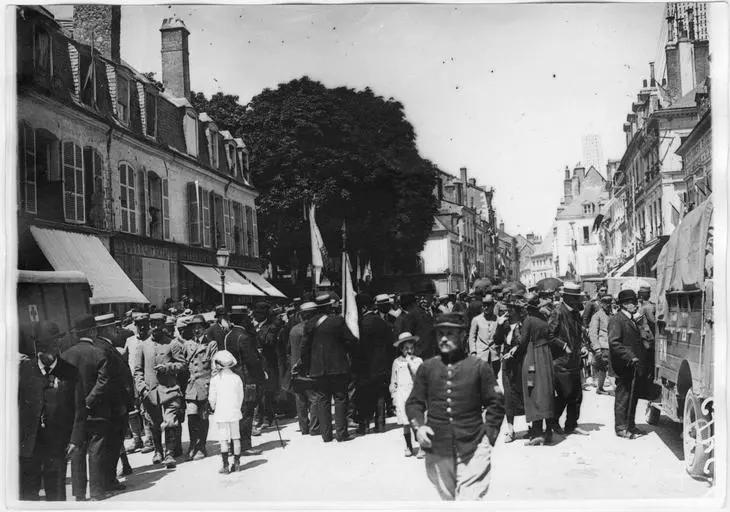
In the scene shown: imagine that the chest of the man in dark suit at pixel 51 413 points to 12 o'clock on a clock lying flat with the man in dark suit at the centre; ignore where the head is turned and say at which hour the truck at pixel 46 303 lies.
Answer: The truck is roughly at 6 o'clock from the man in dark suit.

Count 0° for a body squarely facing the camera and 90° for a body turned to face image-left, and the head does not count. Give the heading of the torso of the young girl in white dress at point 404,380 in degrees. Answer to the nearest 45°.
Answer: approximately 0°

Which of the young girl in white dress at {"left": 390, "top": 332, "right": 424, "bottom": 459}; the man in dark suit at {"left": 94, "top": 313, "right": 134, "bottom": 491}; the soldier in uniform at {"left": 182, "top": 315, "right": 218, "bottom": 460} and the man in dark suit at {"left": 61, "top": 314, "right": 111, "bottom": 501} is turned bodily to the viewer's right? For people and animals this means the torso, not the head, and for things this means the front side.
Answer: the man in dark suit at {"left": 94, "top": 313, "right": 134, "bottom": 491}

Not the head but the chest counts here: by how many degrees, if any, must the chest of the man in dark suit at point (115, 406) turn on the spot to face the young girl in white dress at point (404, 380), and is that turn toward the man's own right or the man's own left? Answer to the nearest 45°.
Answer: approximately 90° to the man's own right

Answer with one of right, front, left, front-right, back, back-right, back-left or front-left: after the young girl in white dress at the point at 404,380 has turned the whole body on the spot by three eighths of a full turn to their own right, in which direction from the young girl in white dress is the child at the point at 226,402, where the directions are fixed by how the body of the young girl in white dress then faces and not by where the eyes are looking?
front-left

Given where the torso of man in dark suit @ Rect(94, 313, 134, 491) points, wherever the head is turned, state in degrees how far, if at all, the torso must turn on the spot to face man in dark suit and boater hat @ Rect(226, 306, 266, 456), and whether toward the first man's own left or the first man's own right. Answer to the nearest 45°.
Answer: approximately 45° to the first man's own left

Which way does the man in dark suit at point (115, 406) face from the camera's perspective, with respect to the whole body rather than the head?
to the viewer's right

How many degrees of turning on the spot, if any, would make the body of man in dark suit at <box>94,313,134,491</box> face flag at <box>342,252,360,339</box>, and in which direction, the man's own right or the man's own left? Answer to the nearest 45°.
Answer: approximately 45° to the man's own left

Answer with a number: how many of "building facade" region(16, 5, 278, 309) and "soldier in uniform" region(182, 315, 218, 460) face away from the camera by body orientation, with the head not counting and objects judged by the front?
0

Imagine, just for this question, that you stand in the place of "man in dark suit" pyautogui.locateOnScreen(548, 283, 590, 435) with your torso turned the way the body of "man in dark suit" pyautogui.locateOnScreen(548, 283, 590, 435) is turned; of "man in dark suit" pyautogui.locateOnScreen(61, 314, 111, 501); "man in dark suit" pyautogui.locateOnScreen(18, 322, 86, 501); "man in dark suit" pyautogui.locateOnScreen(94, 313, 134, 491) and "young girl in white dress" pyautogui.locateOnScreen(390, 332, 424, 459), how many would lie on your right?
4
